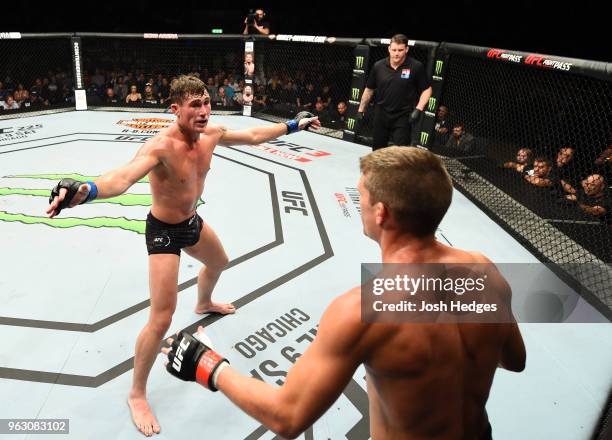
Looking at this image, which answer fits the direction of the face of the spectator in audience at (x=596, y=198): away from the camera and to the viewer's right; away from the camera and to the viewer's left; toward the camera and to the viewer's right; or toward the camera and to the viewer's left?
toward the camera and to the viewer's left

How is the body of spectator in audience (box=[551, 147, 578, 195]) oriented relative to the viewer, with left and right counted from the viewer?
facing the viewer and to the left of the viewer

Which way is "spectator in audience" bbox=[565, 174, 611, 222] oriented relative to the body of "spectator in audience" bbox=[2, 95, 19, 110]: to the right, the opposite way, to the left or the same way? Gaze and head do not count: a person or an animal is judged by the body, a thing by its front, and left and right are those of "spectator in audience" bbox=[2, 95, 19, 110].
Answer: to the right

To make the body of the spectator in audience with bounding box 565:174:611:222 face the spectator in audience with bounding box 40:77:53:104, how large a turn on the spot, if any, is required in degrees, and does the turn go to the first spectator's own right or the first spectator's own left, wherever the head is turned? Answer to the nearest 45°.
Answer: approximately 45° to the first spectator's own right

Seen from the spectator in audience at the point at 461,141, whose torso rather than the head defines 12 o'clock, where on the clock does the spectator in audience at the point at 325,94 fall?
the spectator in audience at the point at 325,94 is roughly at 3 o'clock from the spectator in audience at the point at 461,141.

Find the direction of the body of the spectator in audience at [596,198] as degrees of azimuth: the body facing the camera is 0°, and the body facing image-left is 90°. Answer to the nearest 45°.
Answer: approximately 45°

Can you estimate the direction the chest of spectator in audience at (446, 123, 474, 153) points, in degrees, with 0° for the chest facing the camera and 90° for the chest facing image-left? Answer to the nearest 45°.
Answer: approximately 45°

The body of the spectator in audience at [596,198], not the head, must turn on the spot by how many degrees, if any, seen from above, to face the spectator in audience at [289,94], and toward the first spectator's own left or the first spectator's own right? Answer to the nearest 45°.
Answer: approximately 90° to the first spectator's own right

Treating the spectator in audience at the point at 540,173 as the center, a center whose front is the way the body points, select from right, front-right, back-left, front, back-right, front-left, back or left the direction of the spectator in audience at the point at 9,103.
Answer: front-right

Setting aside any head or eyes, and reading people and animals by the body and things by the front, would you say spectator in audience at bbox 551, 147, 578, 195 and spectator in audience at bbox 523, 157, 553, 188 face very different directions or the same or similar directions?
same or similar directions

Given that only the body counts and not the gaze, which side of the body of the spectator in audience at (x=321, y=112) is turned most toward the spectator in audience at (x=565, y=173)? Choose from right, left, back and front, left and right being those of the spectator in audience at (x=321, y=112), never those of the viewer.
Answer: left

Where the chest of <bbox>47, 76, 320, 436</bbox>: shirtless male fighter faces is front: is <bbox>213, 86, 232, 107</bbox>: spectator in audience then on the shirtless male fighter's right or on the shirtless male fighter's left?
on the shirtless male fighter's left

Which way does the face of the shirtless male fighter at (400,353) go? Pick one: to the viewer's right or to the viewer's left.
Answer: to the viewer's left
